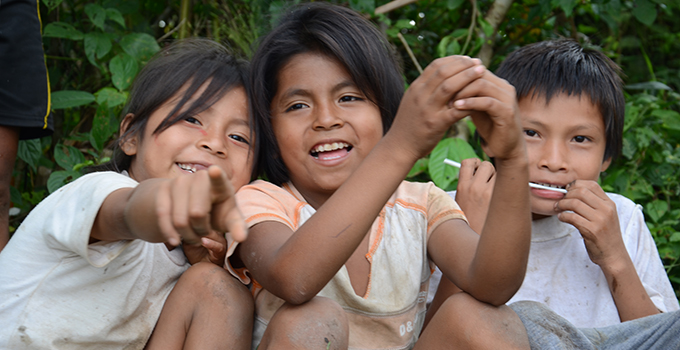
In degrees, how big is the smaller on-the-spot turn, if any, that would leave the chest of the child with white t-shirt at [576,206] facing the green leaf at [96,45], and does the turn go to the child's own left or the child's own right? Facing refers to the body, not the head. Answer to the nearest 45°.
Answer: approximately 90° to the child's own right

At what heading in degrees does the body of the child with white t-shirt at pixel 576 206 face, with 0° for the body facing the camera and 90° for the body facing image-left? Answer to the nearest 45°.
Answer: approximately 0°

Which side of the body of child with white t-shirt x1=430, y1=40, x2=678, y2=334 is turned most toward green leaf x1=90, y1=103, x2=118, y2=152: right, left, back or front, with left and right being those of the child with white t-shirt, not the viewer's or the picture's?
right

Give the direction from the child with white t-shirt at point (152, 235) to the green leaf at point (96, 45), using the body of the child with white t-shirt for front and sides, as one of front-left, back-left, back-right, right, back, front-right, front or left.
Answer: back-left

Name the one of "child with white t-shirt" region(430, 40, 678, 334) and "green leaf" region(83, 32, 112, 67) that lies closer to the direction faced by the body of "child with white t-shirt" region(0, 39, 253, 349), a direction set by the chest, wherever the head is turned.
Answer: the child with white t-shirt

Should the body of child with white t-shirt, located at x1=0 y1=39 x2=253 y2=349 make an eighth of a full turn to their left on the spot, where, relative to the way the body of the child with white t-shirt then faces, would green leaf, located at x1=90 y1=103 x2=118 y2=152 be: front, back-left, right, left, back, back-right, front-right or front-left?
left

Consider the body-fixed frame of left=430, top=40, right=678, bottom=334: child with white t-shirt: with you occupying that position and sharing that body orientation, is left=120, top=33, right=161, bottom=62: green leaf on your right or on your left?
on your right

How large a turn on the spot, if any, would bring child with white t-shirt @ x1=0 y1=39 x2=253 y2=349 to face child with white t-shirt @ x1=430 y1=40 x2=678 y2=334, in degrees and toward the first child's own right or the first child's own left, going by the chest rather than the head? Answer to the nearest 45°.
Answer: approximately 45° to the first child's own left

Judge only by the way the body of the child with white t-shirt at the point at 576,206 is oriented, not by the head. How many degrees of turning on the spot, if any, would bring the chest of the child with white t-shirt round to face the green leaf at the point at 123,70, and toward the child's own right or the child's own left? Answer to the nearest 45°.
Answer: approximately 90° to the child's own right

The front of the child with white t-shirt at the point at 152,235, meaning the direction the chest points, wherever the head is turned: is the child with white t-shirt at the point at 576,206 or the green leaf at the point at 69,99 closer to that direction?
the child with white t-shirt

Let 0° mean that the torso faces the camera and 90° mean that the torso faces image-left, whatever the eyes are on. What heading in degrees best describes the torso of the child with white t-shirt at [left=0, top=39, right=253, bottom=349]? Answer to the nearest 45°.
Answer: approximately 315°
